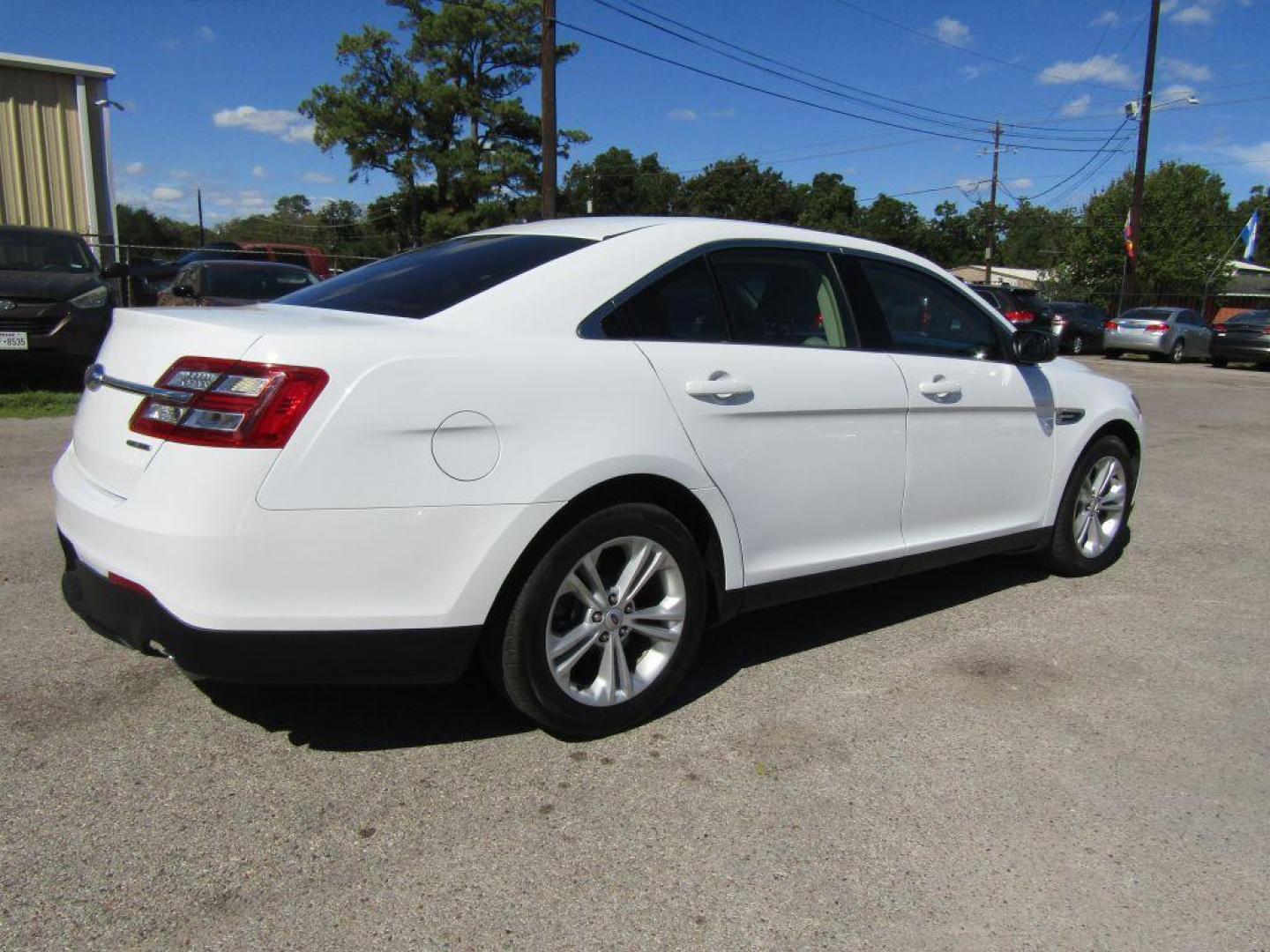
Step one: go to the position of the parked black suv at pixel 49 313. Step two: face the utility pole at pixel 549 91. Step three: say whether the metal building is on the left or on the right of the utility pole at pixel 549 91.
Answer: left

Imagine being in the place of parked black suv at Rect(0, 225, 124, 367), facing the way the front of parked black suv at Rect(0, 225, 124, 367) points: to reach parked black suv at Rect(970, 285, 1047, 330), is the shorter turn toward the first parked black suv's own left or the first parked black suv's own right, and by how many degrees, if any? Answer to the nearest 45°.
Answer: approximately 90° to the first parked black suv's own left

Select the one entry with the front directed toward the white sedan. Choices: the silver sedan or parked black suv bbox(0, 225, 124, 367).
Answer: the parked black suv

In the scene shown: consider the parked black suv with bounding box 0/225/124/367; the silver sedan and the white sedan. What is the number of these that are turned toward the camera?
1

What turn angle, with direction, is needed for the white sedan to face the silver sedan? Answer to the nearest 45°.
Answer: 0° — it already faces it

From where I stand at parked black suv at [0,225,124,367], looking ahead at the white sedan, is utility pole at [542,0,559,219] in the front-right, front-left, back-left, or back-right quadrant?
back-left

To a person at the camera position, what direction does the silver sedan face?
facing away from the viewer and to the right of the viewer

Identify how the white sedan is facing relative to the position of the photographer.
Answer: facing away from the viewer and to the right of the viewer

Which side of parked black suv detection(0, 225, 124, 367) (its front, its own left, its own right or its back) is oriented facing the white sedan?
front

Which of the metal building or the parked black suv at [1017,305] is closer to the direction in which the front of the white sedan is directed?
the parked black suv
